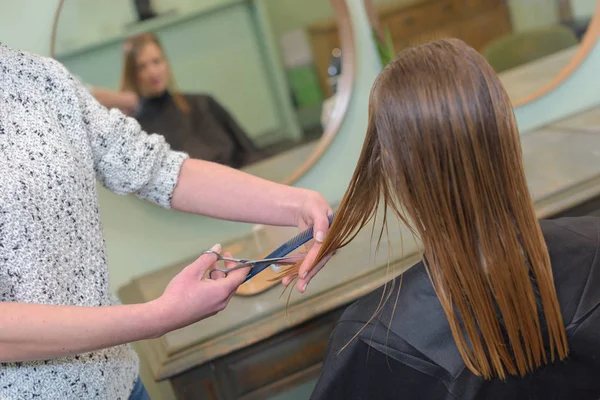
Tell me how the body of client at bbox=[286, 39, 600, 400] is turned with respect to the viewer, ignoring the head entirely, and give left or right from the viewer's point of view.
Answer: facing away from the viewer and to the left of the viewer

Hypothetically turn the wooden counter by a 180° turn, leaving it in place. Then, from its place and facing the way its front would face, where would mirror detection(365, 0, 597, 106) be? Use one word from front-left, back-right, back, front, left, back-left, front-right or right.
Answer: right

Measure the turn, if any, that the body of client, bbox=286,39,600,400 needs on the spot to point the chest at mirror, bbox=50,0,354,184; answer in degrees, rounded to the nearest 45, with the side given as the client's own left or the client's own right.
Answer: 0° — they already face it

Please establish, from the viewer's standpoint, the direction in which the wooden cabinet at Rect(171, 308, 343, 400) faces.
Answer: facing the viewer and to the right of the viewer

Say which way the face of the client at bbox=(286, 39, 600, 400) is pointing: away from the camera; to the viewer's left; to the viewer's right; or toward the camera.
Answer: away from the camera

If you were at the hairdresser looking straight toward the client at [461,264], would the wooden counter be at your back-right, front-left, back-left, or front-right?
front-left

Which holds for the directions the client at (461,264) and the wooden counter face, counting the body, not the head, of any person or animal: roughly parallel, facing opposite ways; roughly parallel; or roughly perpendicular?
roughly parallel, facing opposite ways
